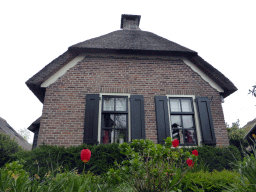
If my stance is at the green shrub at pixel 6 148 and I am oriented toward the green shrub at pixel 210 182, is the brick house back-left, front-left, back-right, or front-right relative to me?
front-left

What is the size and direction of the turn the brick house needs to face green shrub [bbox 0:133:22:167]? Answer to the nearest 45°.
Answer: approximately 90° to its right

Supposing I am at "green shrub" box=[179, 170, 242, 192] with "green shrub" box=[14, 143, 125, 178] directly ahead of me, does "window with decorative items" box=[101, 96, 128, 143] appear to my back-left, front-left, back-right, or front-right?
front-right

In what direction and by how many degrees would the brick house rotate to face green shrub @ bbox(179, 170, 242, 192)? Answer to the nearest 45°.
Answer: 0° — it already faces it

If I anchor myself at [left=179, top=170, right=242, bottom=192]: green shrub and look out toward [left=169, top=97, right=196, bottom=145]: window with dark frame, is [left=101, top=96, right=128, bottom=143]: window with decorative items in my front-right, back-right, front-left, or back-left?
front-left

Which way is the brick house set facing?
toward the camera

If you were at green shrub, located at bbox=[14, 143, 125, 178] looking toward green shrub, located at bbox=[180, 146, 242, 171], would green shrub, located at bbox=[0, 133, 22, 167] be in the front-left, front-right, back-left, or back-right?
back-left
